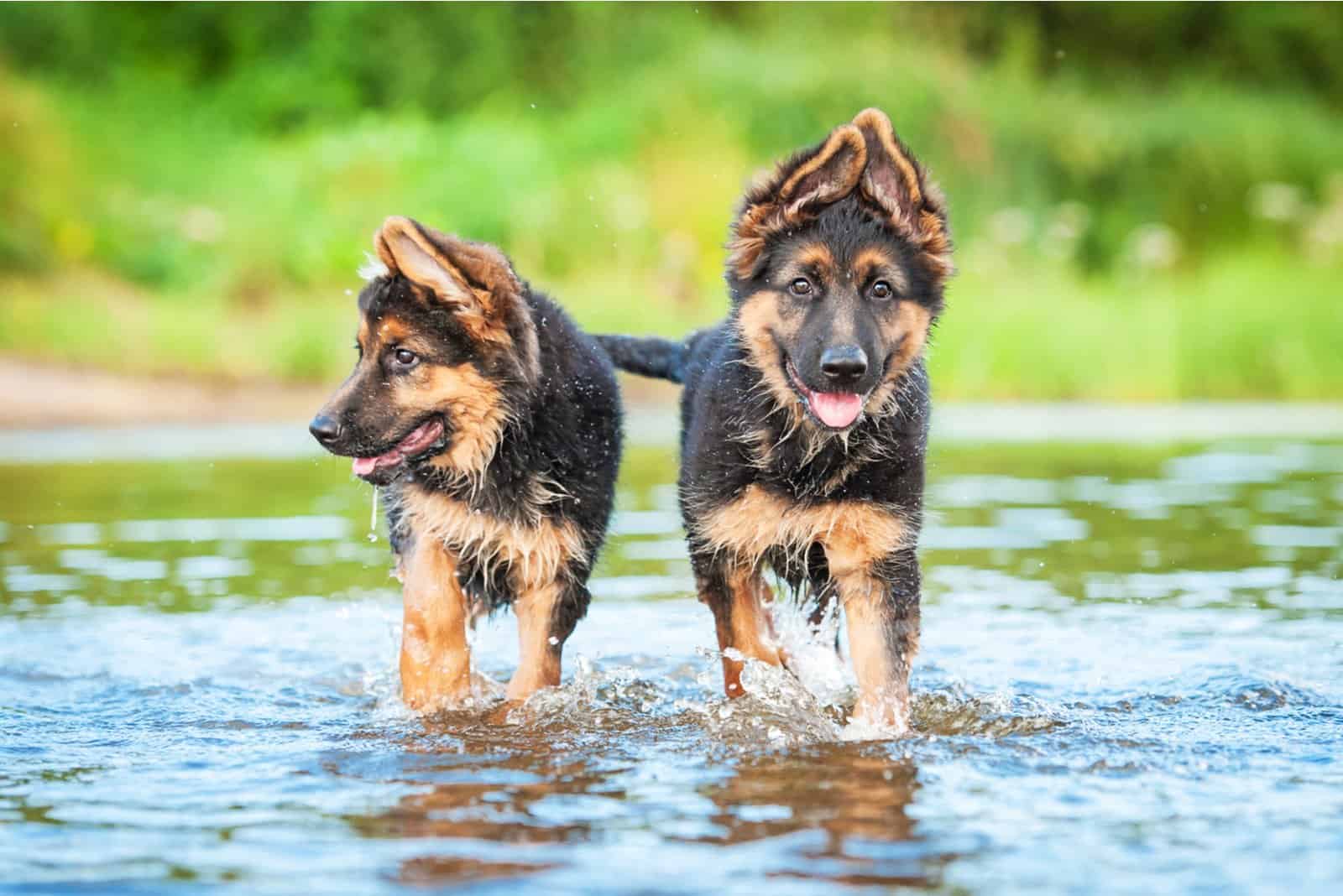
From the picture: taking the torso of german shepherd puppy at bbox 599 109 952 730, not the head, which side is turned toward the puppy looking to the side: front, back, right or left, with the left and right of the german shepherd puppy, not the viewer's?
right

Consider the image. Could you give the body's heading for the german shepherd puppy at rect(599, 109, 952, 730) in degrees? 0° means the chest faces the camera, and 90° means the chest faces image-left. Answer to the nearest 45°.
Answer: approximately 0°

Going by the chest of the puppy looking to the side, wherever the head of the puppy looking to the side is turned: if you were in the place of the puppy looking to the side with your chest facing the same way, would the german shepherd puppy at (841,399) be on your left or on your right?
on your left

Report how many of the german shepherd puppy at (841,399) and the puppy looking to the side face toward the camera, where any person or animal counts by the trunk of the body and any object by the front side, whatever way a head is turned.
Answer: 2
